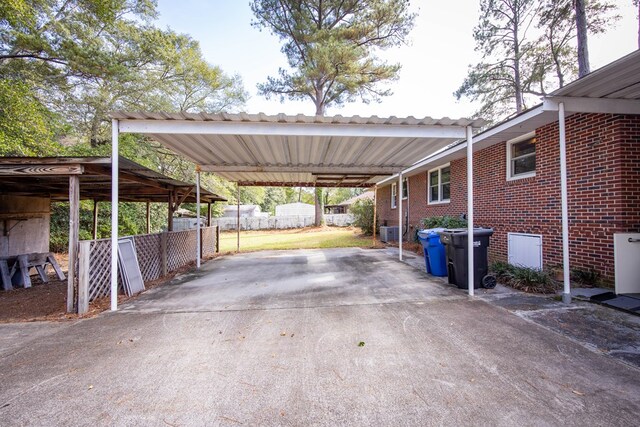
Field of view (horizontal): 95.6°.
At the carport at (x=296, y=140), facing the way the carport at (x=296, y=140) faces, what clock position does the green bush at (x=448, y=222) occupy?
The green bush is roughly at 8 o'clock from the carport.

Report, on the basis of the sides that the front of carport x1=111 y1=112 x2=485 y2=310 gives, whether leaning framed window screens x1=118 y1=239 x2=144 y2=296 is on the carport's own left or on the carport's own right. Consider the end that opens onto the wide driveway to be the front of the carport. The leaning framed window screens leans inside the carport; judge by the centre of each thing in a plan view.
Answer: on the carport's own right

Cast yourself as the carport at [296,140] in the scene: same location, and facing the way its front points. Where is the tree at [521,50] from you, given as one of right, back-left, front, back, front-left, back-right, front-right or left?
back-left

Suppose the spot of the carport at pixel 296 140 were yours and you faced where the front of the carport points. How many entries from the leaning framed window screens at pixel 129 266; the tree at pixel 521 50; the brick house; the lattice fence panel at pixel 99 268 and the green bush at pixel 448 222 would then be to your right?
2

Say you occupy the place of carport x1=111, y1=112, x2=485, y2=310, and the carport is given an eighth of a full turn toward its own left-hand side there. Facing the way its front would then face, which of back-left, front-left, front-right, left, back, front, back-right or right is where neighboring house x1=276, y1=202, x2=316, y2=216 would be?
back-left

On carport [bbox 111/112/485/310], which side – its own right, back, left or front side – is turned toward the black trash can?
left

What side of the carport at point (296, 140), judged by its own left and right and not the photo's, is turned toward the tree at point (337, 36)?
back

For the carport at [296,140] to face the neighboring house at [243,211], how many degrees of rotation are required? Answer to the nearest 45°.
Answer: approximately 180°

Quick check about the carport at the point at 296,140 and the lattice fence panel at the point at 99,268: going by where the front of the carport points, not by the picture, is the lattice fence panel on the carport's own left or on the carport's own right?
on the carport's own right

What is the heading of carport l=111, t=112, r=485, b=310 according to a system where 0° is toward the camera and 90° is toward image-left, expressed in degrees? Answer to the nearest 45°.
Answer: approximately 0°

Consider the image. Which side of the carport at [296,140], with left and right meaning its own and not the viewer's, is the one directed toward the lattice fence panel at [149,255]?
right

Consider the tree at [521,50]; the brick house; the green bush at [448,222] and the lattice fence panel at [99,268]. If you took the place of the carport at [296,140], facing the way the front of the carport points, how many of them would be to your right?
1

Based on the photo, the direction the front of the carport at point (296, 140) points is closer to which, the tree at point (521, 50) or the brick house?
the brick house
